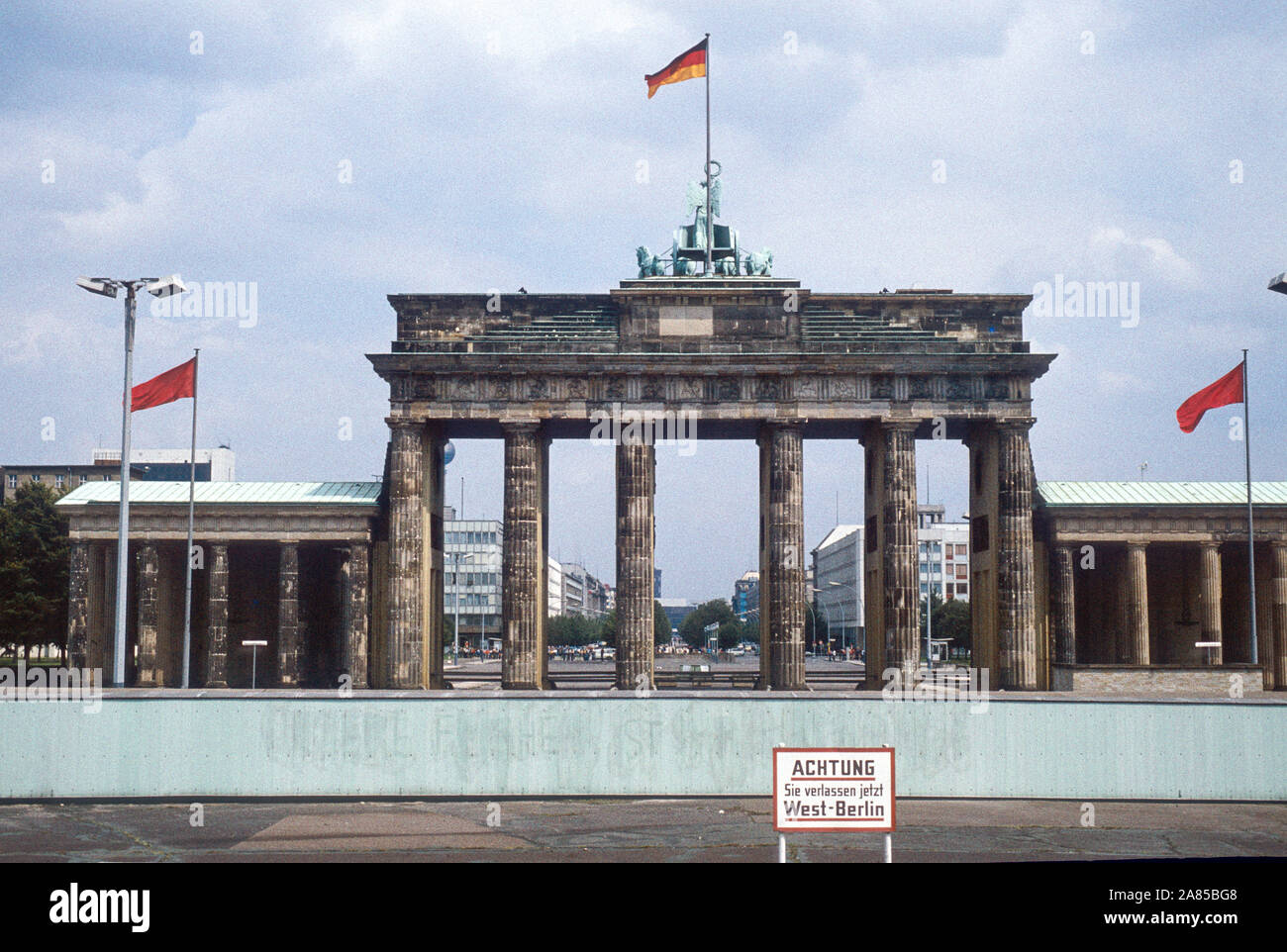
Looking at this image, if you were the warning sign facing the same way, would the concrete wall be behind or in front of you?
behind

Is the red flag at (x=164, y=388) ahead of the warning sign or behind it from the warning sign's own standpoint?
behind

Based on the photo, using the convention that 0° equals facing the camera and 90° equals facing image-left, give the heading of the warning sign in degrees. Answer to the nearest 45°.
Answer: approximately 0°

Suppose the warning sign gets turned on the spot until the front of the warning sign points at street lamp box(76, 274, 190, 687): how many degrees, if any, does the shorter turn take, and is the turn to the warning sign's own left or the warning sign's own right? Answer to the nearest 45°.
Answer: approximately 135° to the warning sign's own right
